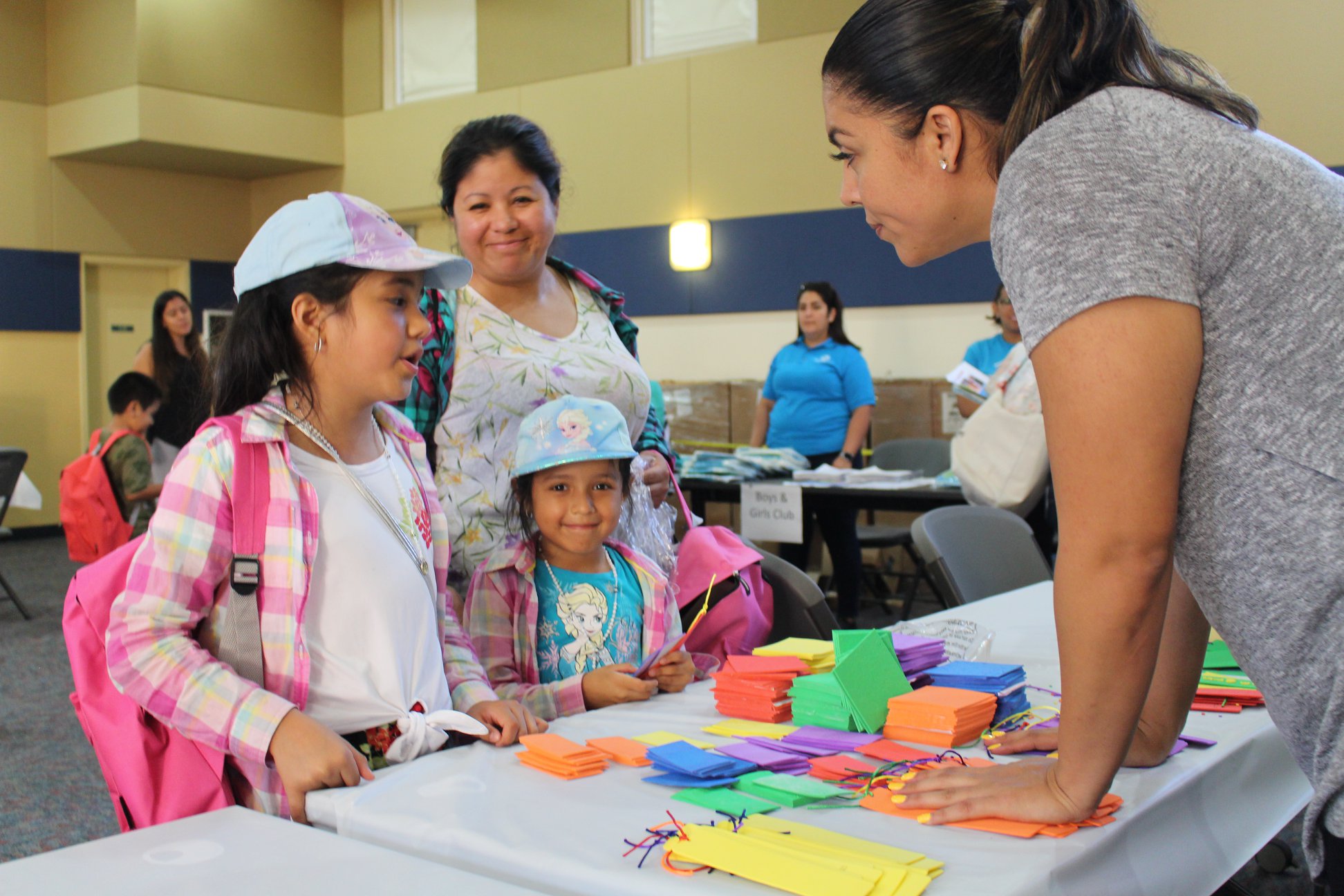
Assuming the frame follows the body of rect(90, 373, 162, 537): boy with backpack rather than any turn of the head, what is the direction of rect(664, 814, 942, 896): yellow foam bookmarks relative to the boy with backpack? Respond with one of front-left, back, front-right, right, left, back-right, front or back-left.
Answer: right

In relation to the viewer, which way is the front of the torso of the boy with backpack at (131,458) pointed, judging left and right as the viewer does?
facing to the right of the viewer

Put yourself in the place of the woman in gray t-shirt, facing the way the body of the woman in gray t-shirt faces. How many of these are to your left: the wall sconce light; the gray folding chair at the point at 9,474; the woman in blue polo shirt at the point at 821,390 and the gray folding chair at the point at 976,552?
0

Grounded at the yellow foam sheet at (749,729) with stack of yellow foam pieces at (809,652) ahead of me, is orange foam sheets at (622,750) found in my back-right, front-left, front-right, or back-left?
back-left

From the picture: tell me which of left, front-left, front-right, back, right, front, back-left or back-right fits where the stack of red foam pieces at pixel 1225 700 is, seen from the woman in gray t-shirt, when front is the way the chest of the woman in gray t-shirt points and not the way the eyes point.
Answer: right

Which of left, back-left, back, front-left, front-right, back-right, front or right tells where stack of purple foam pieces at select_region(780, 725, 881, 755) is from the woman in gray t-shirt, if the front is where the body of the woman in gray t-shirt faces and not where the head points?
front-right

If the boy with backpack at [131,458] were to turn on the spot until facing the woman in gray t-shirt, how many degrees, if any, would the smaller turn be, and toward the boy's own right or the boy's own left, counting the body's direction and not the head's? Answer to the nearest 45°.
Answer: approximately 90° to the boy's own right

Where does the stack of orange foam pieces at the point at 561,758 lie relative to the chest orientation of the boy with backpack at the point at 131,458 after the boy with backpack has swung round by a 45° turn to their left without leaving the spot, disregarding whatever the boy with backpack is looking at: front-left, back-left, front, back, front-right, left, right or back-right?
back-right

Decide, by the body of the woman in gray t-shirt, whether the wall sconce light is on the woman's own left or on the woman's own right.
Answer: on the woman's own right

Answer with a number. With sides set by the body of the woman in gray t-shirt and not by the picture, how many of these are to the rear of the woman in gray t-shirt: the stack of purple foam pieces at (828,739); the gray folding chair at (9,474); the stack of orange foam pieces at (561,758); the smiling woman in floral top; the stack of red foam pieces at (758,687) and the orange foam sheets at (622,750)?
0

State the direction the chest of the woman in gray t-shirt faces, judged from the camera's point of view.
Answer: to the viewer's left

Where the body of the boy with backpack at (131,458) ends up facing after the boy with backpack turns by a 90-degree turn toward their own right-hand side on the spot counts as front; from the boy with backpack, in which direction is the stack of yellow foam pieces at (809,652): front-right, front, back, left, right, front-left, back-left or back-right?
front

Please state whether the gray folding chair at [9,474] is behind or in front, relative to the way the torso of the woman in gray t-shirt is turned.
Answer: in front

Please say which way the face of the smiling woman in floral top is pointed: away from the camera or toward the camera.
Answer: toward the camera

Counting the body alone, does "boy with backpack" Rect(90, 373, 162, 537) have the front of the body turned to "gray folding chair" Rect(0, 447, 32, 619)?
no
